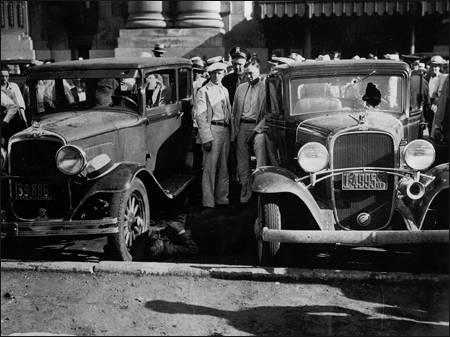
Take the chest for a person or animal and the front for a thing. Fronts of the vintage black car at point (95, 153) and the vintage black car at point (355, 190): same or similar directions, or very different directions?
same or similar directions

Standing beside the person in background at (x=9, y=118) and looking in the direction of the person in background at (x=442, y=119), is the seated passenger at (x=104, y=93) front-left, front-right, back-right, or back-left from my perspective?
front-right

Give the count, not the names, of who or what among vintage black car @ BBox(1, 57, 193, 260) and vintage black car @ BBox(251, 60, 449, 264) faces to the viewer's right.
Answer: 0

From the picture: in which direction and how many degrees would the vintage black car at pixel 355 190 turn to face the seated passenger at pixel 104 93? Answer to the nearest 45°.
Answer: approximately 135° to its right

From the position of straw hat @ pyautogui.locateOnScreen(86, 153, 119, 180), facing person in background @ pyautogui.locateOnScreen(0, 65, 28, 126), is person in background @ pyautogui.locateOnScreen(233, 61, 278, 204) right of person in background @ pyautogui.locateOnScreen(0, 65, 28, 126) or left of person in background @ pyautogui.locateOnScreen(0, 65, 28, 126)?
right

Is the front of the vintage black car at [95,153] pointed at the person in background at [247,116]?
no

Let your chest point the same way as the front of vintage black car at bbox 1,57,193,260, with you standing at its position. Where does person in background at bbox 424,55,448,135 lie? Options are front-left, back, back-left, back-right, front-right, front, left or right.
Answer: back

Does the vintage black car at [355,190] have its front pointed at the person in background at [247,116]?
no

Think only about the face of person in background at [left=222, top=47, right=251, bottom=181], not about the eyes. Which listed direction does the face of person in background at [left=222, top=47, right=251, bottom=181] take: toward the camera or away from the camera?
toward the camera

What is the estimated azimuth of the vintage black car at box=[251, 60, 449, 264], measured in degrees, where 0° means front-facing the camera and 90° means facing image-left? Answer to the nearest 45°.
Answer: approximately 0°

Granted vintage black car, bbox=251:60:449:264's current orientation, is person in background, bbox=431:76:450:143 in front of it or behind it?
behind

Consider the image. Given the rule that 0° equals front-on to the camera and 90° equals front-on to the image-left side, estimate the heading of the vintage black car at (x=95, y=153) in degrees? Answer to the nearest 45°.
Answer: approximately 45°
